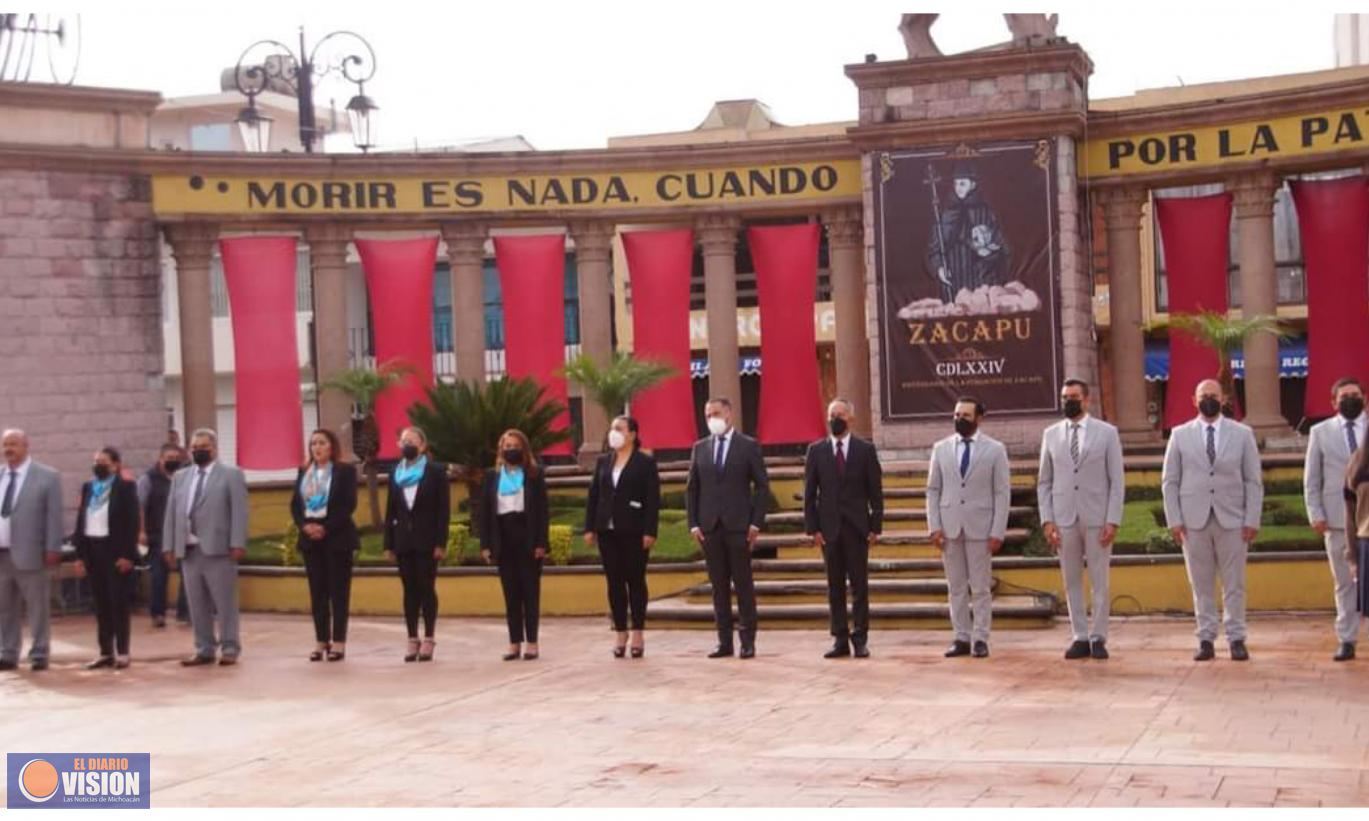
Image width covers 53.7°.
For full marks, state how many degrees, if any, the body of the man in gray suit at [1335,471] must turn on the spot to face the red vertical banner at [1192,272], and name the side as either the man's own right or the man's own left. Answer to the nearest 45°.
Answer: approximately 180°

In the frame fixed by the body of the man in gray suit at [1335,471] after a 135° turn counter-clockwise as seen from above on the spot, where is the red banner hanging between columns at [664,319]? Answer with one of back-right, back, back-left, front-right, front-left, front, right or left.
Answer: left

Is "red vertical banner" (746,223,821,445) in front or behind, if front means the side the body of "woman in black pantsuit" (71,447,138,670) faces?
behind

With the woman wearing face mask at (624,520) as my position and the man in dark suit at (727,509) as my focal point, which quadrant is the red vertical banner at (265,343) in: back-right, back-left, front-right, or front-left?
back-left

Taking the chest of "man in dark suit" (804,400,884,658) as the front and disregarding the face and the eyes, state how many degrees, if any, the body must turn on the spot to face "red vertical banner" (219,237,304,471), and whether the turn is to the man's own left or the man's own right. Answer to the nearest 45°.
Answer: approximately 135° to the man's own right

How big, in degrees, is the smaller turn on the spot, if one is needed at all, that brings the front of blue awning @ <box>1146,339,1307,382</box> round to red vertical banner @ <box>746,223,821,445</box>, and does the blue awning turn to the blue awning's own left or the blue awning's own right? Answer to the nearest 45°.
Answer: approximately 45° to the blue awning's own right

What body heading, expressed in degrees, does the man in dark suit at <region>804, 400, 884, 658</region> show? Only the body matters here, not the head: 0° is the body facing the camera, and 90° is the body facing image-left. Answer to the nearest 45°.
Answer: approximately 0°

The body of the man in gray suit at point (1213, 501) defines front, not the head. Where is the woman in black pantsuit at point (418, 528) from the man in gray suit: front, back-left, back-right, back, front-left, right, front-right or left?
right

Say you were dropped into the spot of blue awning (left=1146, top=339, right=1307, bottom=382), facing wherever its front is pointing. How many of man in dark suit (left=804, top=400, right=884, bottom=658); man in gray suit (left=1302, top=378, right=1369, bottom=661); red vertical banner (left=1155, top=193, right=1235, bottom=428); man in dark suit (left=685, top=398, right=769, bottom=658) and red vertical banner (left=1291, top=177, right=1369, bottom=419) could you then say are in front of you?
5

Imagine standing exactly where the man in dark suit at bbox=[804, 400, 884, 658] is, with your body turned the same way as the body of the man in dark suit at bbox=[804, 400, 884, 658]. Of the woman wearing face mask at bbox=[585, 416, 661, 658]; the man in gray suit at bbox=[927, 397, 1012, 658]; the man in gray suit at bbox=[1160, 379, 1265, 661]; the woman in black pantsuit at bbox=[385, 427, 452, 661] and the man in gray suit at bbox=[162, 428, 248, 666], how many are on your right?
3

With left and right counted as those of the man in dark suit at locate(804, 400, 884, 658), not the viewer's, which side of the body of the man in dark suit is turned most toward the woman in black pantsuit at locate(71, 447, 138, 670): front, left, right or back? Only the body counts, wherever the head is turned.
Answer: right

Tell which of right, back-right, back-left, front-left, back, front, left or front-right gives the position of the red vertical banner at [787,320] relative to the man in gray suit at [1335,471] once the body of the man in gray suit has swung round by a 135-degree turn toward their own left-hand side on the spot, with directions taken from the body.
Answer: left

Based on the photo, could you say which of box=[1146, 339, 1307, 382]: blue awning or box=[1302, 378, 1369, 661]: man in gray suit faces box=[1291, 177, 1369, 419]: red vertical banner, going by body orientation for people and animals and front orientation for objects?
the blue awning

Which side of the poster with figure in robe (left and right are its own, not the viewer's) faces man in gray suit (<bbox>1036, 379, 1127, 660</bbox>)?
front

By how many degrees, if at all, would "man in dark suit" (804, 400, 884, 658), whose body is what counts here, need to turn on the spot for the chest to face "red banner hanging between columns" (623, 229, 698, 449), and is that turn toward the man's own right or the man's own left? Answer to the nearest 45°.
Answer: approximately 180°

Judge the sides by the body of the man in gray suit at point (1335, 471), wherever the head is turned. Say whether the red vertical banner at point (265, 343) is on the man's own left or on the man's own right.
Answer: on the man's own right
